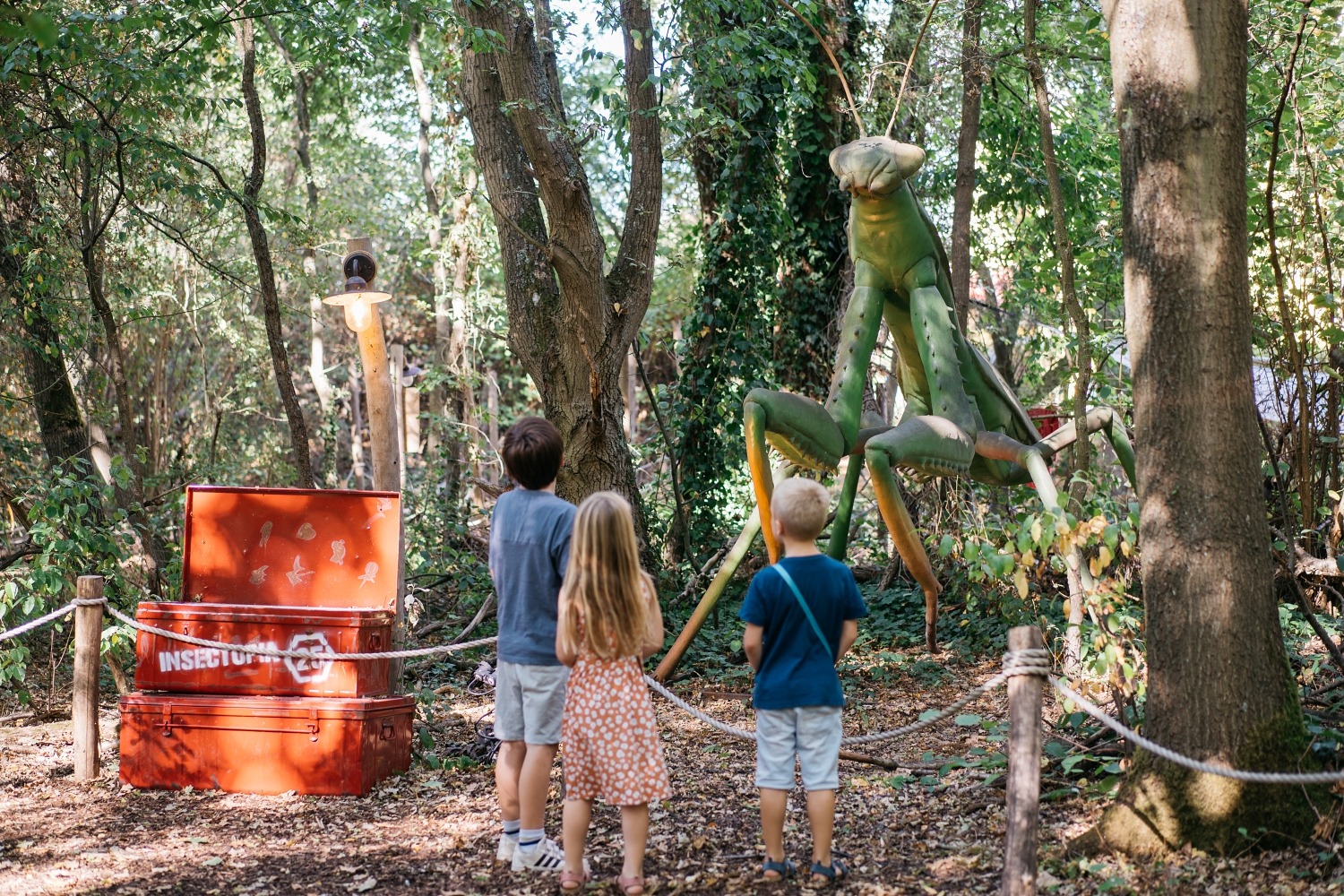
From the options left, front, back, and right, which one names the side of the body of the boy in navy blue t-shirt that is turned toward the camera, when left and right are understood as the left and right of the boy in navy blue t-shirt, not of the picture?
back

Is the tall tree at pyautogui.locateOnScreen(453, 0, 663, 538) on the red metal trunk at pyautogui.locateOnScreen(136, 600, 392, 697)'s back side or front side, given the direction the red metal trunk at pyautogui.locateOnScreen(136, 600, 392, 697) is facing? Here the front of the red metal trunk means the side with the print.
on the back side

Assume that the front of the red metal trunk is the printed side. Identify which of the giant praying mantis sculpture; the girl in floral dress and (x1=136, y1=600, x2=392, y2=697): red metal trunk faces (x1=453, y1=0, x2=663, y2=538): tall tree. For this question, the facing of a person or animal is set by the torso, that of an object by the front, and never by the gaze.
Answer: the girl in floral dress

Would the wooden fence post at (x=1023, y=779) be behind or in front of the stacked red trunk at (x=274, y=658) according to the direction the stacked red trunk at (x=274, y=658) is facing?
in front

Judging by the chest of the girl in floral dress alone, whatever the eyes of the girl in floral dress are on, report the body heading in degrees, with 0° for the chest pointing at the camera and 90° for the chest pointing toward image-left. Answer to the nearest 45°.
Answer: approximately 180°

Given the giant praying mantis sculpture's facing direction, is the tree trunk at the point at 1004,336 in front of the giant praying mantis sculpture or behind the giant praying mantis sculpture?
behind

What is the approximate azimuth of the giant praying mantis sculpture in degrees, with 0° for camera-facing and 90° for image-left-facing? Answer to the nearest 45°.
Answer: approximately 45°

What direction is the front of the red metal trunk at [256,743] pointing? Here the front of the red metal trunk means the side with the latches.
toward the camera

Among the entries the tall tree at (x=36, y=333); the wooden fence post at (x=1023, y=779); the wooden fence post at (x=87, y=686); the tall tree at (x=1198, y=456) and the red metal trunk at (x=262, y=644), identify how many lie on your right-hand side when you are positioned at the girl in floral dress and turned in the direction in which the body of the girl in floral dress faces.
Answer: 2

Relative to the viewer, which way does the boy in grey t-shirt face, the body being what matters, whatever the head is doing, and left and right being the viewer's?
facing away from the viewer and to the right of the viewer

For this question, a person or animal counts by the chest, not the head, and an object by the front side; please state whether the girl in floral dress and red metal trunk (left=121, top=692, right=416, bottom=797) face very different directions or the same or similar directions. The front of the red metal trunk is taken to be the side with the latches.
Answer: very different directions

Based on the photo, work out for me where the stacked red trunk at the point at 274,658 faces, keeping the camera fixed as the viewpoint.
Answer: facing the viewer

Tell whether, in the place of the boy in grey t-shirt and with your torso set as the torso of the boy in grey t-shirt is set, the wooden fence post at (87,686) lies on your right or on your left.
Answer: on your left

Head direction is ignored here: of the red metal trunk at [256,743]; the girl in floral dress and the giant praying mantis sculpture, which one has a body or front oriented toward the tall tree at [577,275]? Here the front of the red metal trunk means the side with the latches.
the girl in floral dress

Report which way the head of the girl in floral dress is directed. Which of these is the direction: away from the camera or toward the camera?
away from the camera

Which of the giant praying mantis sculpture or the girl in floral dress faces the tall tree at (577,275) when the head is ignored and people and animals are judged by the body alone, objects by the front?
the girl in floral dress

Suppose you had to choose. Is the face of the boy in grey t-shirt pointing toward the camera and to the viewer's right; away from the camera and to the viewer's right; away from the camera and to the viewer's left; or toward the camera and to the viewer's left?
away from the camera and to the viewer's right
